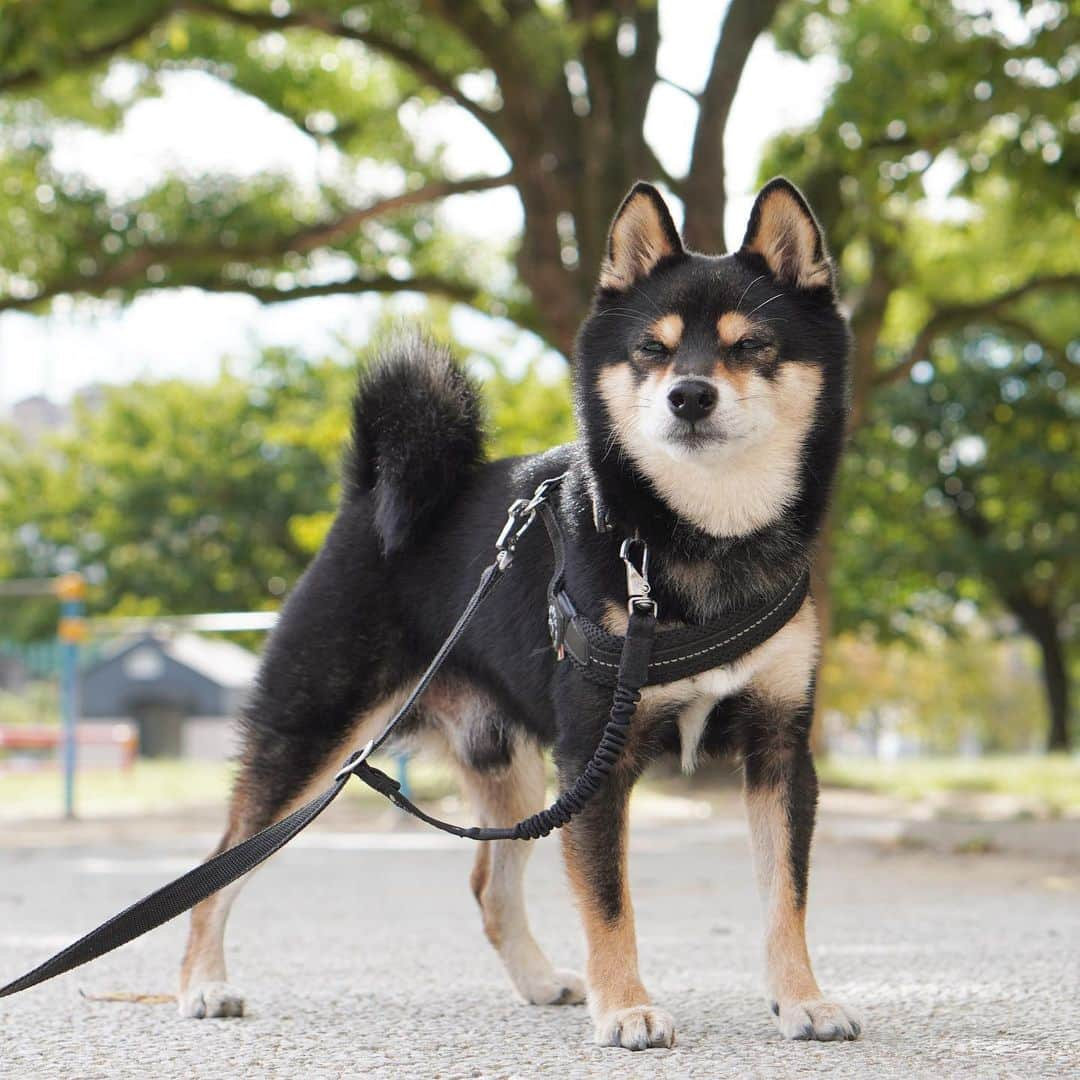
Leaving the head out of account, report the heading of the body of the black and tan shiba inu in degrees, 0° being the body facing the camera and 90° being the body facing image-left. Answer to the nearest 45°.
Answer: approximately 315°

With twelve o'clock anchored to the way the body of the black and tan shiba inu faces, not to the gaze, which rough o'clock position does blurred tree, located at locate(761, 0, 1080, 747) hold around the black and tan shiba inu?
The blurred tree is roughly at 8 o'clock from the black and tan shiba inu.

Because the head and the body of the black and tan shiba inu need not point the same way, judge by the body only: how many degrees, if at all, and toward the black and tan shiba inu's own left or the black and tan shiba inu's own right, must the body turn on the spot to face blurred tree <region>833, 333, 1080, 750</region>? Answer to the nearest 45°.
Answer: approximately 135° to the black and tan shiba inu's own left

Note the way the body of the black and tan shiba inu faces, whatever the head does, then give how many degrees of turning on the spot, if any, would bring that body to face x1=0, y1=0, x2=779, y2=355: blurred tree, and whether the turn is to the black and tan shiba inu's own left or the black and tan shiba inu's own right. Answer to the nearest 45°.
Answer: approximately 135° to the black and tan shiba inu's own left

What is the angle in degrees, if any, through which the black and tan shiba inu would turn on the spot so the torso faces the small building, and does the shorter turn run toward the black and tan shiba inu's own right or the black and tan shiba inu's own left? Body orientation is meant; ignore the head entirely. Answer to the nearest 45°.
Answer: approximately 135° to the black and tan shiba inu's own left

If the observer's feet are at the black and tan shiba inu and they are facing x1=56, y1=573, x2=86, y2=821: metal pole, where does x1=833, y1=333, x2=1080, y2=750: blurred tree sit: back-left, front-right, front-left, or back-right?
front-right

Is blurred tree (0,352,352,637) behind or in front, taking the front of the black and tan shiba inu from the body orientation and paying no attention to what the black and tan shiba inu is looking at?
behind

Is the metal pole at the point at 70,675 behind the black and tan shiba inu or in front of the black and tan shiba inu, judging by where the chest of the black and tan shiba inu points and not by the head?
behind

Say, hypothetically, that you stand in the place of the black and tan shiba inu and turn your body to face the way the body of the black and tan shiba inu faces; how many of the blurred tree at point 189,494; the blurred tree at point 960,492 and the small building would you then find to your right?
0
